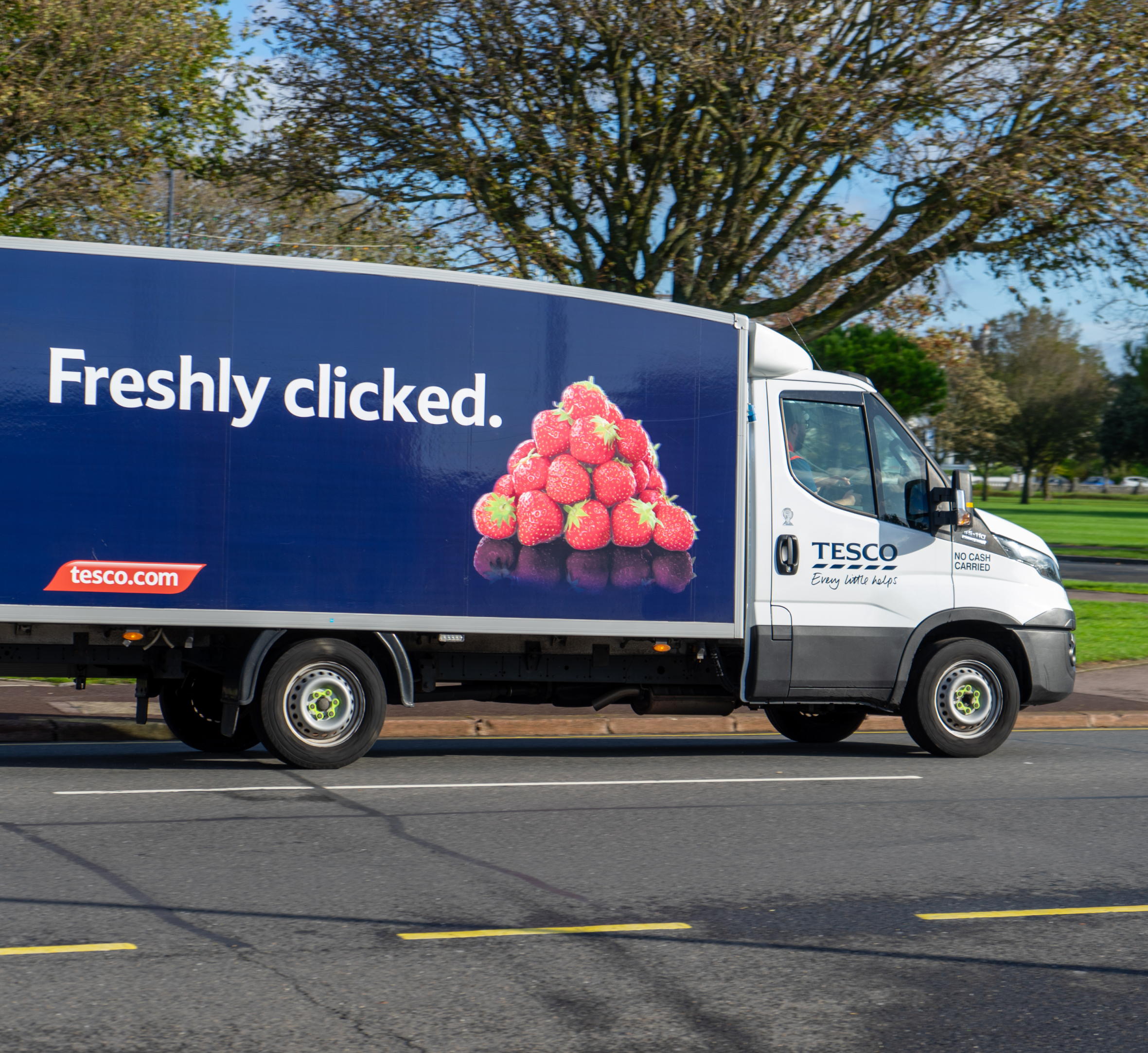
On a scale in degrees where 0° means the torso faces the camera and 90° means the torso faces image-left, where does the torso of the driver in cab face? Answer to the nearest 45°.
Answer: approximately 270°

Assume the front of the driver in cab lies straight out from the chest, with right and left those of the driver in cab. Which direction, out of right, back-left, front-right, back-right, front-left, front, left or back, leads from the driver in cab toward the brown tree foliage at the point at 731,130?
left

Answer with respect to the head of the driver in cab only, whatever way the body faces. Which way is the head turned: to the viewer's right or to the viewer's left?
to the viewer's right
